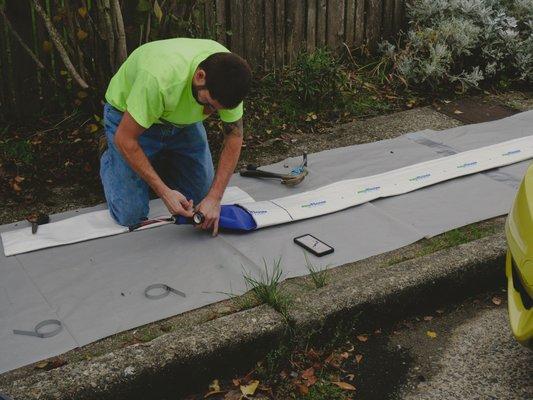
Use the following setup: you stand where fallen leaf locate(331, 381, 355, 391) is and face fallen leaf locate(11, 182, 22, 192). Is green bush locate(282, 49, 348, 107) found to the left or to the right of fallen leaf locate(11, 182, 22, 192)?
right

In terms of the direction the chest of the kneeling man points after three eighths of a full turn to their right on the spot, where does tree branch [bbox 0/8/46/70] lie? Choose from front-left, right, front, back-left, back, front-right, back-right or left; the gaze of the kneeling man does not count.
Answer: front-right

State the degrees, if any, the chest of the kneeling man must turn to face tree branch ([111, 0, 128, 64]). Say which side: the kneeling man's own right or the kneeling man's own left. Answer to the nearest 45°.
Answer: approximately 135° to the kneeling man's own left

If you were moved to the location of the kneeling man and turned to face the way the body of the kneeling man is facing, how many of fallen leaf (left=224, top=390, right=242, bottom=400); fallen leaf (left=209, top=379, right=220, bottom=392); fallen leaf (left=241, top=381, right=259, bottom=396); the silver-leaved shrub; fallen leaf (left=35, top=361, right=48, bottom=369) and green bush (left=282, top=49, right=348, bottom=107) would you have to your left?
2

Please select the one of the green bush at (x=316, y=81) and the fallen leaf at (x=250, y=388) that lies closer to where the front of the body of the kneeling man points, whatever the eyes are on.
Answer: the fallen leaf

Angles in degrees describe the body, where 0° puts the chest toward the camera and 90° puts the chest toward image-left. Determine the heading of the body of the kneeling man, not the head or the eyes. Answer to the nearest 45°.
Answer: approximately 315°

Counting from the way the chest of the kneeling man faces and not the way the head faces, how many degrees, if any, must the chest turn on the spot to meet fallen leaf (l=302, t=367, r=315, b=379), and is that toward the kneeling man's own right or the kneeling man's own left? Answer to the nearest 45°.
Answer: approximately 45° to the kneeling man's own right

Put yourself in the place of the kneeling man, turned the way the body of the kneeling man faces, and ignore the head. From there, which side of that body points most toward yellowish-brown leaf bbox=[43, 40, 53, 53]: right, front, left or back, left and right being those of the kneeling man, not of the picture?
back

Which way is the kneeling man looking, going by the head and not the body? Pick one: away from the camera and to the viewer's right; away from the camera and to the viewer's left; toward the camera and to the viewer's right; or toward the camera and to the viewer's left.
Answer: toward the camera and to the viewer's right

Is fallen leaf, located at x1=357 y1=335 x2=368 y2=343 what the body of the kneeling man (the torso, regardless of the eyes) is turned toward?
yes

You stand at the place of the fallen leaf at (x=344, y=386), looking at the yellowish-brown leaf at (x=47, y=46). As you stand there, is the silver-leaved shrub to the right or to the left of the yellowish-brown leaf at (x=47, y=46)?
right

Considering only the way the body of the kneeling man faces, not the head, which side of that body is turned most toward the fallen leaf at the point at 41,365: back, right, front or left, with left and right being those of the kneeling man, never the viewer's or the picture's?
right

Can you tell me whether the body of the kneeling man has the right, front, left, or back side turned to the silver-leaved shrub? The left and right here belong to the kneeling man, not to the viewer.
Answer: left

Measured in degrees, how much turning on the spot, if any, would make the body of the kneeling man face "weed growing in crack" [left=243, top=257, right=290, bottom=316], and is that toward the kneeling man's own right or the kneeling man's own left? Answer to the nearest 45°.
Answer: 0° — they already face it

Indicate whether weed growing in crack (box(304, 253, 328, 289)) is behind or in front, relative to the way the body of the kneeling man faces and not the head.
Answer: in front

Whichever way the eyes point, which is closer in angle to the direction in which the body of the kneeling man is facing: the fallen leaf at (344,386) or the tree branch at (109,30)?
the fallen leaf

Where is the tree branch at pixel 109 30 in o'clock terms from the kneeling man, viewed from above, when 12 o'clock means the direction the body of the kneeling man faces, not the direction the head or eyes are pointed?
The tree branch is roughly at 7 o'clock from the kneeling man.
